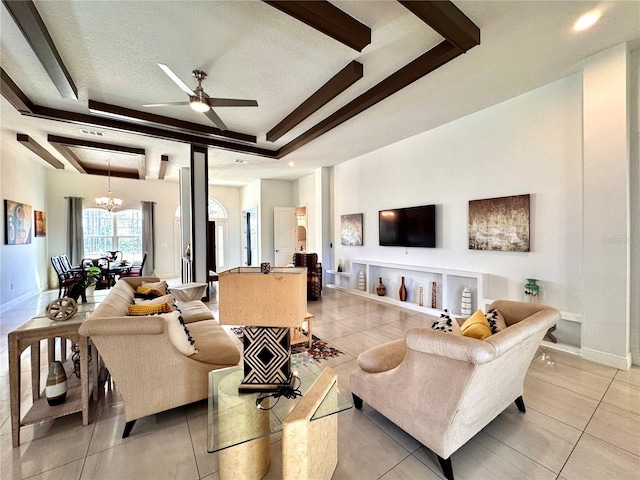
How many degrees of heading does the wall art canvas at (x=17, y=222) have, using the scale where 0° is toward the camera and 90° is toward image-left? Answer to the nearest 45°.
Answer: approximately 315°

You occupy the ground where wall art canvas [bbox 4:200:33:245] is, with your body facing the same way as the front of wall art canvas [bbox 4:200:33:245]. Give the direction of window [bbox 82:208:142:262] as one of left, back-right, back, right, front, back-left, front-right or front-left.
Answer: left

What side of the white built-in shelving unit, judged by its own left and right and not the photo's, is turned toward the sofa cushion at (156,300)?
front

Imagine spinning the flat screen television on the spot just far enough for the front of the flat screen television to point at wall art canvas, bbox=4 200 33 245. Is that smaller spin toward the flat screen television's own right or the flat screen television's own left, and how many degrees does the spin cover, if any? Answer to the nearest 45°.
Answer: approximately 45° to the flat screen television's own right

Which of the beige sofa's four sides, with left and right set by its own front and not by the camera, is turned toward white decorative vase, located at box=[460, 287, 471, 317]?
front

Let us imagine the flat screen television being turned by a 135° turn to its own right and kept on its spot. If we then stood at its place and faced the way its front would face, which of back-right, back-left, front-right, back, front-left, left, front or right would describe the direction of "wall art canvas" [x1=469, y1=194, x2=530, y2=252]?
back-right

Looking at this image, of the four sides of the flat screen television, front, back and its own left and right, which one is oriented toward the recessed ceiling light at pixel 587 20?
left

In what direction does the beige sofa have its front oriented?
to the viewer's right

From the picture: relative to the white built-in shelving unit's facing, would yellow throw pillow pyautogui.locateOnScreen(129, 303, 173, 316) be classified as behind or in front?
in front

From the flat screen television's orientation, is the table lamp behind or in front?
in front

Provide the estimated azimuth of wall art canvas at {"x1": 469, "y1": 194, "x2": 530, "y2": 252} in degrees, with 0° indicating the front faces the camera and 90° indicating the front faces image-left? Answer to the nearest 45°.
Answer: approximately 45°
